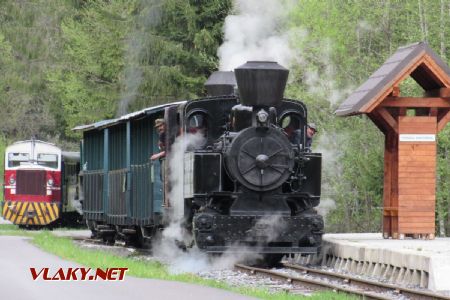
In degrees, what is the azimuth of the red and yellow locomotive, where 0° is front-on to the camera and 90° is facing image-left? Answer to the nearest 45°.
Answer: approximately 0°

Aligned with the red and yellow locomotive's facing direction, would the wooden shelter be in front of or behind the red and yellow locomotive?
in front
